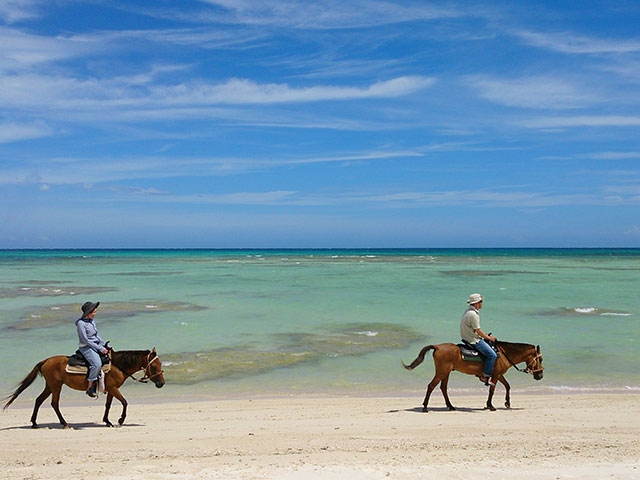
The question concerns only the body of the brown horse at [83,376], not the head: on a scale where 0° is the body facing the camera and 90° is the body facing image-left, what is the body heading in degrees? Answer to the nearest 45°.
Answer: approximately 270°

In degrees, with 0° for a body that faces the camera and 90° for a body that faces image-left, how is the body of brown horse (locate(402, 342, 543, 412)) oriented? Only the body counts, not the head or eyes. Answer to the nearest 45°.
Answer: approximately 270°

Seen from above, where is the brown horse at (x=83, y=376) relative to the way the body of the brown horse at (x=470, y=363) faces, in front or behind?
behind

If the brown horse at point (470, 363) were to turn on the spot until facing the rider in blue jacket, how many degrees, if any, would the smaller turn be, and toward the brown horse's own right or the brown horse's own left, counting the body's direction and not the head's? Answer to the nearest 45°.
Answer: approximately 135° to the brown horse's own right

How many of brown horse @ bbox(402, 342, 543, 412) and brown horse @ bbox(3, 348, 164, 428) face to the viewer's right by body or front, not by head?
2

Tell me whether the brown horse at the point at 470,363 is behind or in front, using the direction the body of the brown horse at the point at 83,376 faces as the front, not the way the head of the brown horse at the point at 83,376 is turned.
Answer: in front
